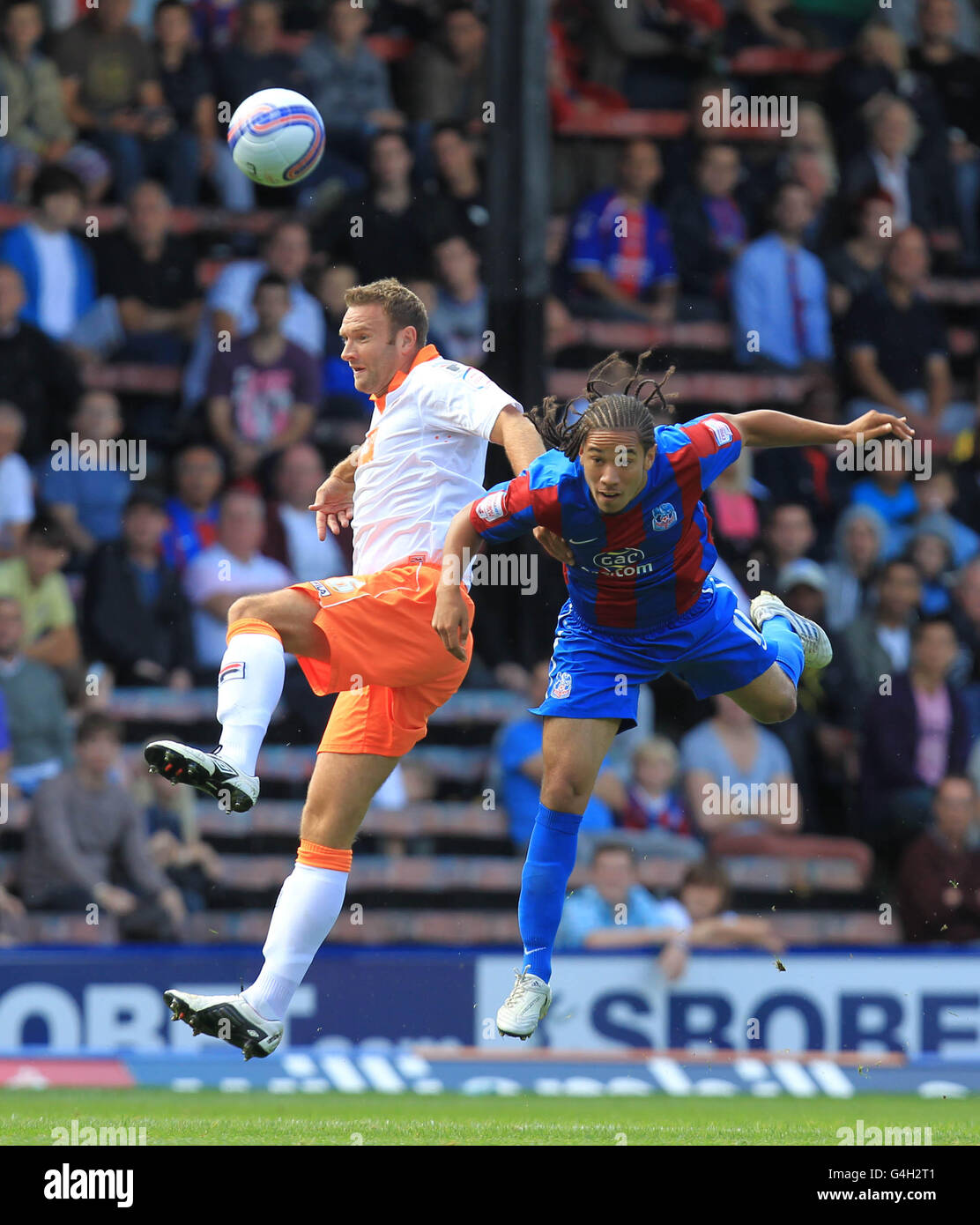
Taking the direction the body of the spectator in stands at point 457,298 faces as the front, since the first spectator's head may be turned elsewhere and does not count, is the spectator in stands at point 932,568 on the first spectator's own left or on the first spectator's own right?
on the first spectator's own left

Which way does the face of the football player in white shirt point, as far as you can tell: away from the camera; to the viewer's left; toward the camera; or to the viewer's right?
to the viewer's left

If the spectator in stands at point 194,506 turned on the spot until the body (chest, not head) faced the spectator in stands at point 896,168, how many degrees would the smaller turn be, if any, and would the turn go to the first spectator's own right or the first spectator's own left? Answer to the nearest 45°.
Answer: approximately 90° to the first spectator's own left

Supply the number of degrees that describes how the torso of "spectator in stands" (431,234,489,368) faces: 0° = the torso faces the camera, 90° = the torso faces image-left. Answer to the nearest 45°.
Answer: approximately 0°

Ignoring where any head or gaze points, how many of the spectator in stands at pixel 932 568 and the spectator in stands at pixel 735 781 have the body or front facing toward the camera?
2

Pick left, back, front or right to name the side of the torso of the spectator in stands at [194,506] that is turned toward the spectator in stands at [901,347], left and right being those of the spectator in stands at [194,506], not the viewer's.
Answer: left

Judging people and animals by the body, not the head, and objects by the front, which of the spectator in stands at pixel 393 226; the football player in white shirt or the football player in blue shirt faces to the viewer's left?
the football player in white shirt

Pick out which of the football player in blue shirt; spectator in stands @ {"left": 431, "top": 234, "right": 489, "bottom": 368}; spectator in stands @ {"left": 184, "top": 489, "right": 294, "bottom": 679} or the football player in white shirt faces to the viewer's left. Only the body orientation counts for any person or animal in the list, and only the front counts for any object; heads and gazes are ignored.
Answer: the football player in white shirt
